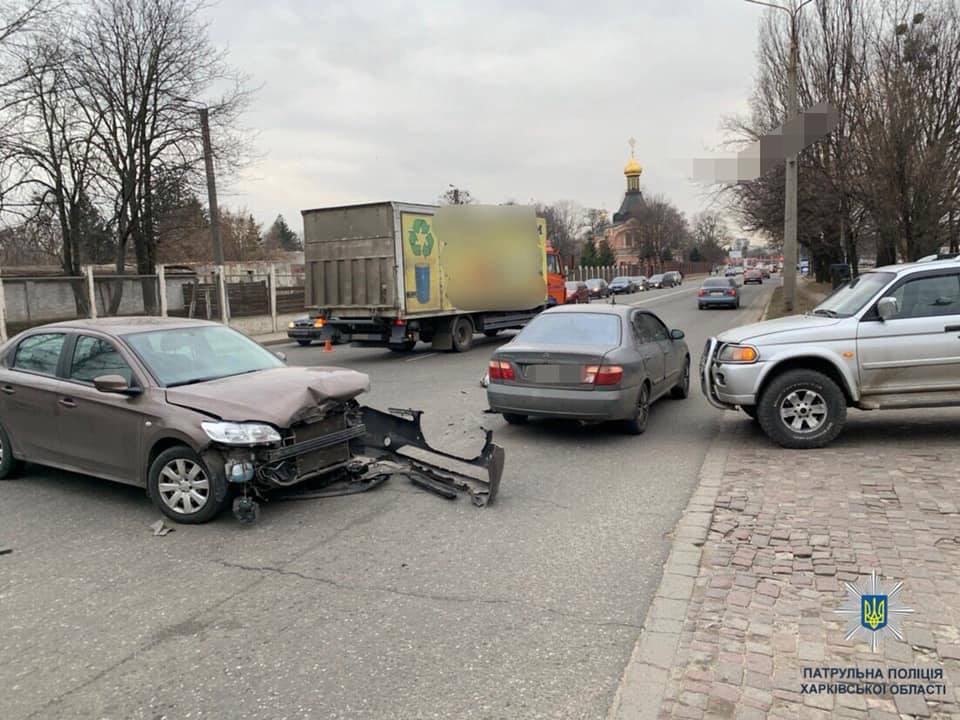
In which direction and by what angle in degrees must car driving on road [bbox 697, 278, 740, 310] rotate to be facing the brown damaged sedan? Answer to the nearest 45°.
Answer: approximately 180°

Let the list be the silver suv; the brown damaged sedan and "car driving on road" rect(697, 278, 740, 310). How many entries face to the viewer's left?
1

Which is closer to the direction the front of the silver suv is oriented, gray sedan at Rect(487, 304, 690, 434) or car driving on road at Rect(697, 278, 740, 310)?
the gray sedan

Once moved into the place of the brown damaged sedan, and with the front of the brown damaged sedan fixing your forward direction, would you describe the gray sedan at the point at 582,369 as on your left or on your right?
on your left

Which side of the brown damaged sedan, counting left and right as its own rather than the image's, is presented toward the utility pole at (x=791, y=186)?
left

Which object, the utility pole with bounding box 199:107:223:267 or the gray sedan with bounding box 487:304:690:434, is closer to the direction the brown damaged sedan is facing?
the gray sedan

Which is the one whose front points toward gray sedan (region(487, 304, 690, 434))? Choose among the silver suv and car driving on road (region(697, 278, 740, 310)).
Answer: the silver suv

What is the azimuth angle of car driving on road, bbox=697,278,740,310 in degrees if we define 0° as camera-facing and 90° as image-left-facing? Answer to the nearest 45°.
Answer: approximately 180°

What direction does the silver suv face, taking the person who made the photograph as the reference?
facing to the left of the viewer

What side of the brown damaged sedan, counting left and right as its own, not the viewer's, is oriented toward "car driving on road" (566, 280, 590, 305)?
left

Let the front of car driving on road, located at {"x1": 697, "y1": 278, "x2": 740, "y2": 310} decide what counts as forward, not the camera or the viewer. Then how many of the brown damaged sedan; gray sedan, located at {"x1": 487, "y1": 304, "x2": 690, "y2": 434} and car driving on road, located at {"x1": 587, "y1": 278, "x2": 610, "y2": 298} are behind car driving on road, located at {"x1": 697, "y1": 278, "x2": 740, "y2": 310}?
2
